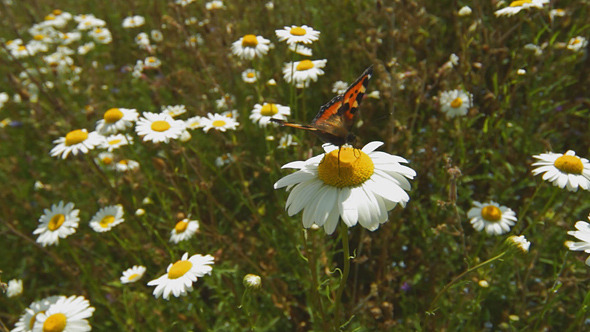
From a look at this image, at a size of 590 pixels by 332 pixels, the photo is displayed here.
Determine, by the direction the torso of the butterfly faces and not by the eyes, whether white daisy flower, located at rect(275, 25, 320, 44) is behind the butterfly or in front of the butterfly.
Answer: behind
